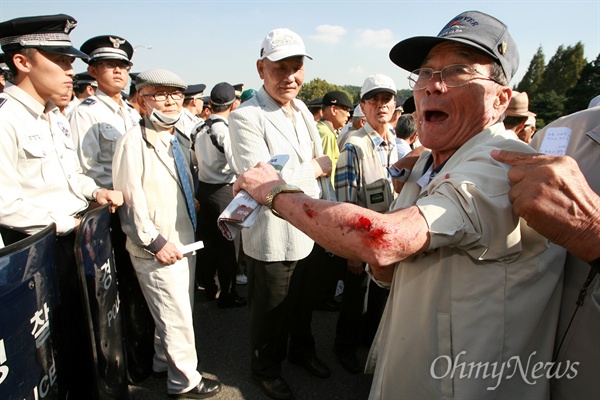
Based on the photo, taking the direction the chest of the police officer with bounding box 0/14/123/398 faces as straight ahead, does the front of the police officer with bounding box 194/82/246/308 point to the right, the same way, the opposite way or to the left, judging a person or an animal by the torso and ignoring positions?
to the left

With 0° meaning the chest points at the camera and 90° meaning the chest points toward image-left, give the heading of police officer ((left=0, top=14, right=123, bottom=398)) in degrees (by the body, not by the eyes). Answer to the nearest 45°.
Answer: approximately 315°

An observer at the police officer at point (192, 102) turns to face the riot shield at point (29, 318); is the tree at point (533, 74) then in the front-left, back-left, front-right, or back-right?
back-left

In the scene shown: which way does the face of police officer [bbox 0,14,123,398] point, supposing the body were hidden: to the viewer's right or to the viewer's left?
to the viewer's right

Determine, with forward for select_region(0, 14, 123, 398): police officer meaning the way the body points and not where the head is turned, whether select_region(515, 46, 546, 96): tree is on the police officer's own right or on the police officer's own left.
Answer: on the police officer's own left

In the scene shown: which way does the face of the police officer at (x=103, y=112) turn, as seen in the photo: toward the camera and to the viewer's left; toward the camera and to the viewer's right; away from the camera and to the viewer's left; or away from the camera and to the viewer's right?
toward the camera and to the viewer's right

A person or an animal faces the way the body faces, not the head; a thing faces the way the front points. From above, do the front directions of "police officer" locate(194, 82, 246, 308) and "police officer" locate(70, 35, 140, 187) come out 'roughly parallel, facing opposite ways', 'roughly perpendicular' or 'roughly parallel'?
roughly perpendicular

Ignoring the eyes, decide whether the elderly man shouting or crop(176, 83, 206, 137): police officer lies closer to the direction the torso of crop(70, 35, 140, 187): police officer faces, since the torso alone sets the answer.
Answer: the elderly man shouting

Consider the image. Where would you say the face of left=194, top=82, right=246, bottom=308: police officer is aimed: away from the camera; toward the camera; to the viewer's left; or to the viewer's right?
away from the camera
